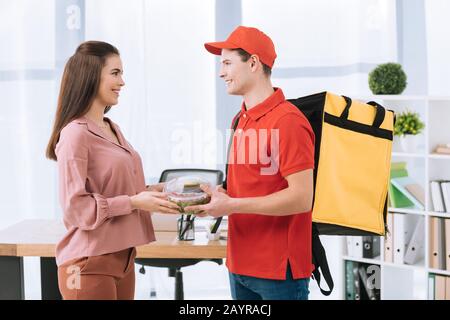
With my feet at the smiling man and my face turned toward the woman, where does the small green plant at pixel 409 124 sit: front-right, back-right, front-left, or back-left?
back-right

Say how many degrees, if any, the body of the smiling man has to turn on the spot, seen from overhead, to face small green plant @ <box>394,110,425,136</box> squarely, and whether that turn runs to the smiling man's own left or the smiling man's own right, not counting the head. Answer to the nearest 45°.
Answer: approximately 135° to the smiling man's own right

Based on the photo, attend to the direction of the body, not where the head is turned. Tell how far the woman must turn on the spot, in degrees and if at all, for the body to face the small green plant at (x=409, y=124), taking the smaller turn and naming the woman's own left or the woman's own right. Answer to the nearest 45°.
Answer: approximately 45° to the woman's own left

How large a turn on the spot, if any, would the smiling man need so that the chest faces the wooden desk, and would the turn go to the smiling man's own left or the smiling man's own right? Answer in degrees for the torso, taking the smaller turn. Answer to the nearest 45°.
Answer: approximately 45° to the smiling man's own right

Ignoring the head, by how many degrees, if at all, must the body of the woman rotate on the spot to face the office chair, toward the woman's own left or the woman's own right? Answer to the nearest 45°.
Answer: approximately 90° to the woman's own left

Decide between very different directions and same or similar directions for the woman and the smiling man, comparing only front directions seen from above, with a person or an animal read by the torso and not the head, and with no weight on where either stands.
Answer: very different directions

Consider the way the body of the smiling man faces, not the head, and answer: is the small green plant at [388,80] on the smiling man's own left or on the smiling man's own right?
on the smiling man's own right

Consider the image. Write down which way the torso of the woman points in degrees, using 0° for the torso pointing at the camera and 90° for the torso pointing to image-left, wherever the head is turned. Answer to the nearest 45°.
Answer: approximately 270°

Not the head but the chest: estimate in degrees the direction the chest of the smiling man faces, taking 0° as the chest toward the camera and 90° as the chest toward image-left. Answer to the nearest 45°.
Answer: approximately 90°

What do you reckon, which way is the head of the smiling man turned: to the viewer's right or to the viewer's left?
to the viewer's left

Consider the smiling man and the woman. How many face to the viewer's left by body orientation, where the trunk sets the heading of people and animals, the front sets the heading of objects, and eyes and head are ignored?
1

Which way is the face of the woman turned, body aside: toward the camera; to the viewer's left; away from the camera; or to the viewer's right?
to the viewer's right

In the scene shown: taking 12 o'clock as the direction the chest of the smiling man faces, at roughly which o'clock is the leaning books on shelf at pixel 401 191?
The leaning books on shelf is roughly at 4 o'clock from the smiling man.

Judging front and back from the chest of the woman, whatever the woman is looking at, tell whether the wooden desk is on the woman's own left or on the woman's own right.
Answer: on the woman's own left
